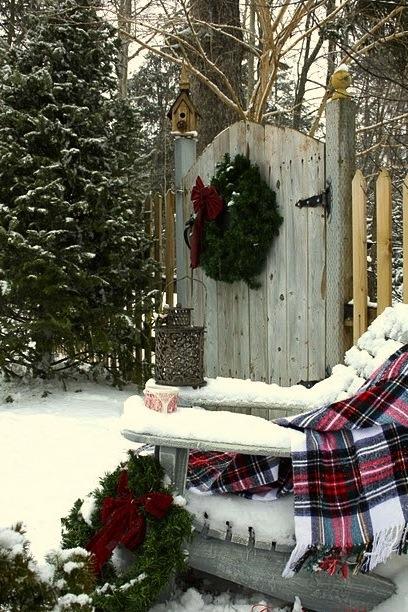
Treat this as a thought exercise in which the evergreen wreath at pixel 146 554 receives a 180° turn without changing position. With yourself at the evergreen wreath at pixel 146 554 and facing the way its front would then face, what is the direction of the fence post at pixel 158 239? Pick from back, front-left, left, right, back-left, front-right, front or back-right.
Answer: front-left

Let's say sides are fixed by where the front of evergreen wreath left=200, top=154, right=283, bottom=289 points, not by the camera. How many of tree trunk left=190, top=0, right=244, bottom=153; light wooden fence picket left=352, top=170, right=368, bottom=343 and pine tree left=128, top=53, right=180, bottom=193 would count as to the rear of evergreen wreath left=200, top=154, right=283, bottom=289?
2

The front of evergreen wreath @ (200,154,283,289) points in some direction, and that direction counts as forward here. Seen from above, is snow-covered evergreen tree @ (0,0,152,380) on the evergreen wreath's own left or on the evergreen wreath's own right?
on the evergreen wreath's own right

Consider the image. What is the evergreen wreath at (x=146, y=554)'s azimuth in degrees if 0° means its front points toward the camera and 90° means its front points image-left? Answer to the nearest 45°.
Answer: approximately 45°

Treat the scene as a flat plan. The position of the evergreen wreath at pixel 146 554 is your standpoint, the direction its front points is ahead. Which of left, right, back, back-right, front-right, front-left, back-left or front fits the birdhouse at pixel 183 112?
back-right

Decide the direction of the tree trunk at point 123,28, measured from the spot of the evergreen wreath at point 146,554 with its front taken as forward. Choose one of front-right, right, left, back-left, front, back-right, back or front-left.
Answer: back-right

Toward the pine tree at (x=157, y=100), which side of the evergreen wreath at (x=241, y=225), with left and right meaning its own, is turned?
back

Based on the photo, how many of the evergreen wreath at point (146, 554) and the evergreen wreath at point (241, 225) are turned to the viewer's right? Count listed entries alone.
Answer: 0

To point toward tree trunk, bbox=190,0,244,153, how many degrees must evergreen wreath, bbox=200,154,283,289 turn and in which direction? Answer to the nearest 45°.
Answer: approximately 180°

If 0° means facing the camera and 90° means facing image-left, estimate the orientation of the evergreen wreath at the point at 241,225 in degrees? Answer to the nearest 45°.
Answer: approximately 0°

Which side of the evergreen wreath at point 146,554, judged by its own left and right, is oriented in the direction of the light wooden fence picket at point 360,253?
back
